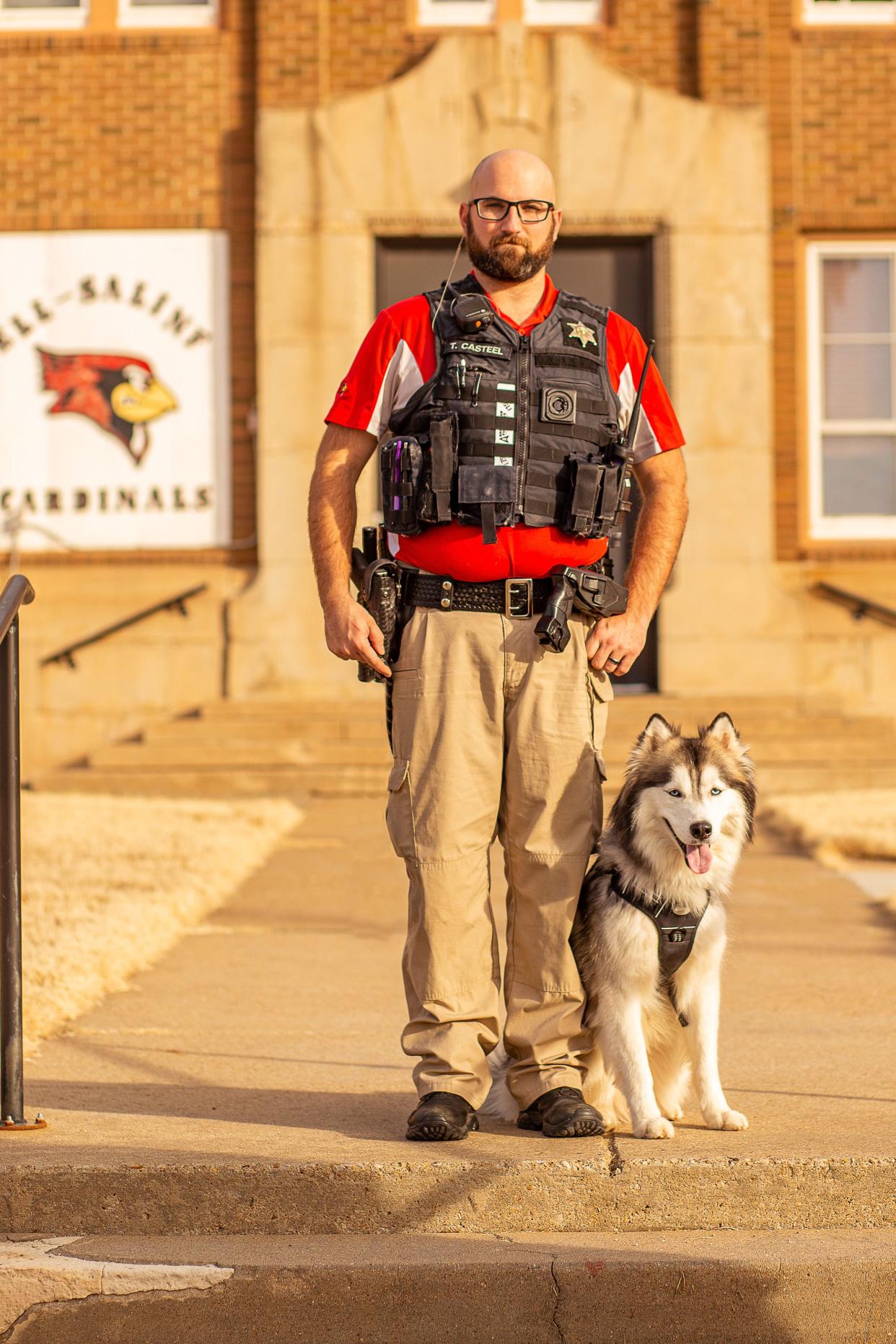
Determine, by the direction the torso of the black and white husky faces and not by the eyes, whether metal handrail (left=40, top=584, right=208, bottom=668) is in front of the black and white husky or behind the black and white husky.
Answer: behind

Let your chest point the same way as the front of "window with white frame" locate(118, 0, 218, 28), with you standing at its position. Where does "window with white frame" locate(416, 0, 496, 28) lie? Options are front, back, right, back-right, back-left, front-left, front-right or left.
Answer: left

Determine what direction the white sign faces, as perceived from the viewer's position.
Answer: facing the viewer

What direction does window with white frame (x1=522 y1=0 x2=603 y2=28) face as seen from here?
toward the camera

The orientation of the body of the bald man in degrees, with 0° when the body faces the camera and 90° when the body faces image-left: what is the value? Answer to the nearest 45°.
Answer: approximately 0°

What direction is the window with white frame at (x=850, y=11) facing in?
toward the camera

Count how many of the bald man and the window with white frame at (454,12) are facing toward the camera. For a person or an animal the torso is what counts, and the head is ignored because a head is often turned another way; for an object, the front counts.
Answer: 2

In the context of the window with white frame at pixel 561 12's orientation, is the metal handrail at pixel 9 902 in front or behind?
in front

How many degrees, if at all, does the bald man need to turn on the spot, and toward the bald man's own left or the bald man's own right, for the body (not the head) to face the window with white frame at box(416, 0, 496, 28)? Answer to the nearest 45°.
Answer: approximately 180°

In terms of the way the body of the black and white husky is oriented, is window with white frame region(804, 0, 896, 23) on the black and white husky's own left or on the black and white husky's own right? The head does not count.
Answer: on the black and white husky's own left
